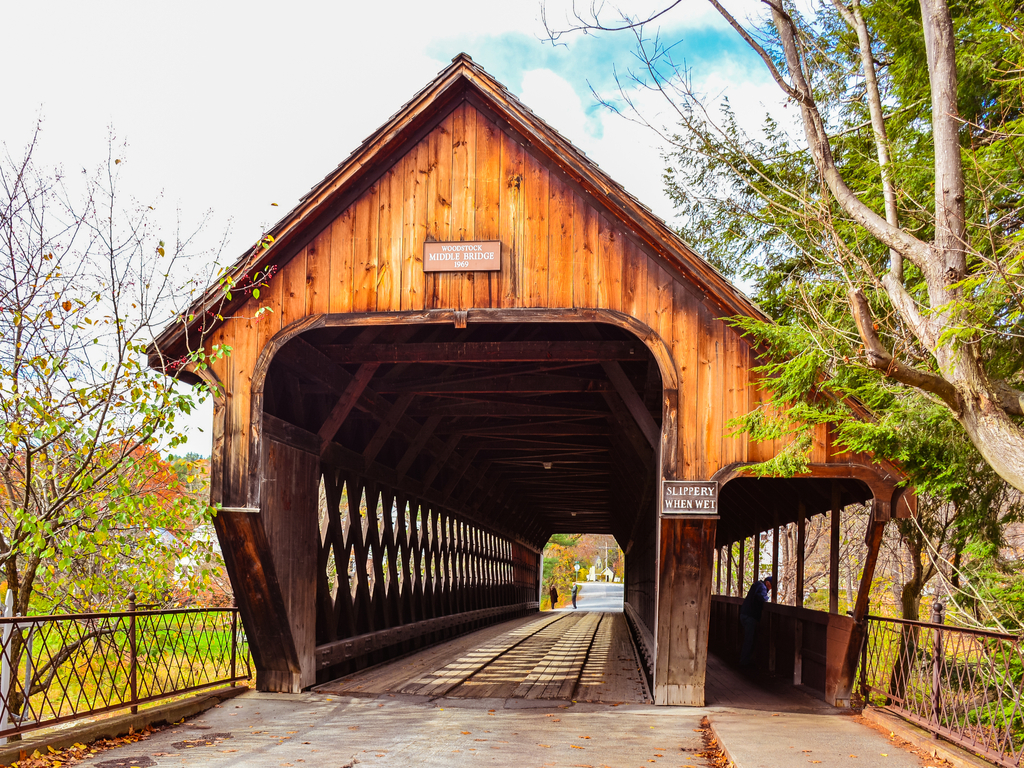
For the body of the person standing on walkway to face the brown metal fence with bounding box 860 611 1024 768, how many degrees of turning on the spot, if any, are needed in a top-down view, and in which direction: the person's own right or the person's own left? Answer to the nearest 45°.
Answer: approximately 90° to the person's own right

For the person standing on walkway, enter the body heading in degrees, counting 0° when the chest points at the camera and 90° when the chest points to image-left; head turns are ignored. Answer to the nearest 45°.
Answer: approximately 270°
